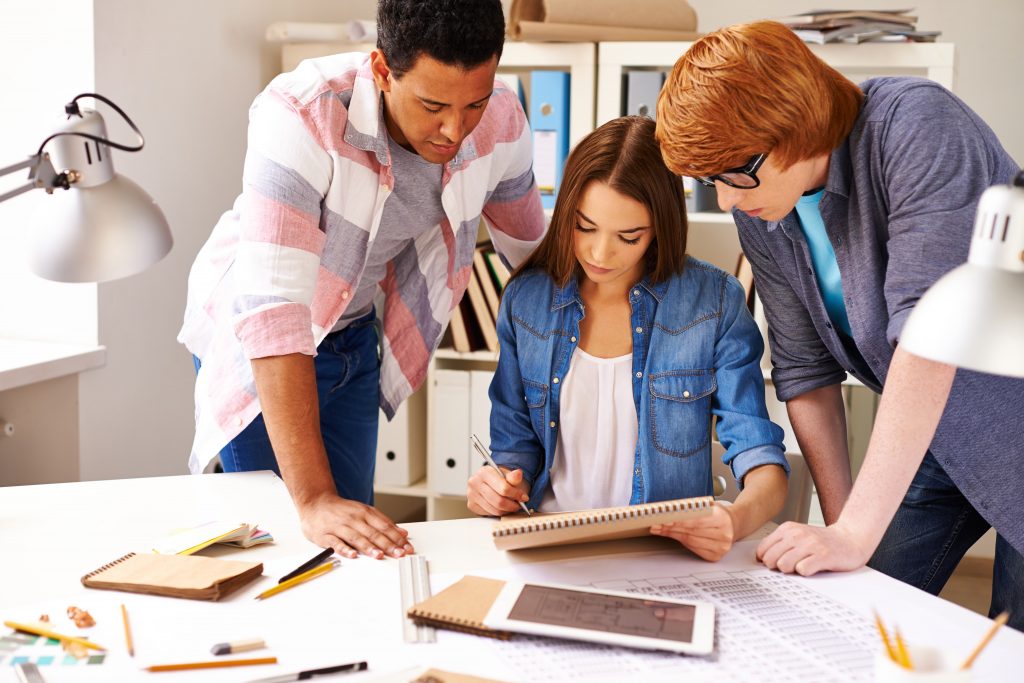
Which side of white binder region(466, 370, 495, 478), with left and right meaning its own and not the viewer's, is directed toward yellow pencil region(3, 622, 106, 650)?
front

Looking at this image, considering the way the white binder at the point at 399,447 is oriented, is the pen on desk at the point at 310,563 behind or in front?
in front

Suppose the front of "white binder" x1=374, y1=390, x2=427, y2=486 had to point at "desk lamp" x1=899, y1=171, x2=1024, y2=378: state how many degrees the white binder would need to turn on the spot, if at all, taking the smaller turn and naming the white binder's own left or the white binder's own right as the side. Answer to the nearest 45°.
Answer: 0° — it already faces it

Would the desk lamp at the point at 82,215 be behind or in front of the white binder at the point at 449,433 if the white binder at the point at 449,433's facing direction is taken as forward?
in front

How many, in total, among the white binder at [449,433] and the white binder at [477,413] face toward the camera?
2

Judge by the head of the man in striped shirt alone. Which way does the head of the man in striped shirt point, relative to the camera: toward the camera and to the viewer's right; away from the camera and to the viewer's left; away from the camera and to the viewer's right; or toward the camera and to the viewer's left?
toward the camera and to the viewer's right

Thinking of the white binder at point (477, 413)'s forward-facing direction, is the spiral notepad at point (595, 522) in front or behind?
in front

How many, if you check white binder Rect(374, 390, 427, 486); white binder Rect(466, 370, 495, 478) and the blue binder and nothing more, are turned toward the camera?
3

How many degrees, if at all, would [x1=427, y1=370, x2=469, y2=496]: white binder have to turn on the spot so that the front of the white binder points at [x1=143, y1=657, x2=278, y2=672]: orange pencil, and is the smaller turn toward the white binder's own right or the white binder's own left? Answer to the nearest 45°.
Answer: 0° — it already faces it
